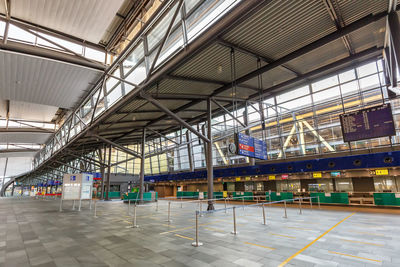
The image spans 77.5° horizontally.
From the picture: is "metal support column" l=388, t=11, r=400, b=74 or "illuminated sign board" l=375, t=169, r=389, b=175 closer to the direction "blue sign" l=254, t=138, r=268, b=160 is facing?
the metal support column

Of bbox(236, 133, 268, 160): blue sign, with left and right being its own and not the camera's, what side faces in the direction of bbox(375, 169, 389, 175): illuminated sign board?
left

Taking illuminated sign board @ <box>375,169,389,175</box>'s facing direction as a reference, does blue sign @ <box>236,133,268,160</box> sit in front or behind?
in front

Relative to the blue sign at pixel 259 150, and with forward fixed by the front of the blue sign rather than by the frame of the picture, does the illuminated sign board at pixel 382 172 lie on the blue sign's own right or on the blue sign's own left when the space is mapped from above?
on the blue sign's own left

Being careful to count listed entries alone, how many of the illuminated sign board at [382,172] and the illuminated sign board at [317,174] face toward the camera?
2

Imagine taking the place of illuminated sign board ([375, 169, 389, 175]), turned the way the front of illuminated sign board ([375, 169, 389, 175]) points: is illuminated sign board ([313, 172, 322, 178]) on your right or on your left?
on your right

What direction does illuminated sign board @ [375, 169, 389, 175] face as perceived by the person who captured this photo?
facing the viewer

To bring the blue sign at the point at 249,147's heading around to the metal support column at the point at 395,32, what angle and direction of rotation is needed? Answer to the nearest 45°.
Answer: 0° — it already faces it

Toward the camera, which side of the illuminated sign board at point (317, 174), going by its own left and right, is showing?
front

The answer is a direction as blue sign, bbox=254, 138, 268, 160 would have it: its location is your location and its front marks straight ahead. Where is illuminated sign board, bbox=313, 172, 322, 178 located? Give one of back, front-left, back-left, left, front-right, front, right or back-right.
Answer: left
